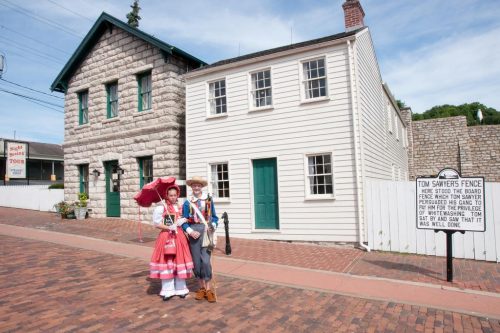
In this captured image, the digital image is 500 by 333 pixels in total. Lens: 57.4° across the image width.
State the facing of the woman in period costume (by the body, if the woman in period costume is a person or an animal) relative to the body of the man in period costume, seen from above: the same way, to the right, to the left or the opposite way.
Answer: the same way

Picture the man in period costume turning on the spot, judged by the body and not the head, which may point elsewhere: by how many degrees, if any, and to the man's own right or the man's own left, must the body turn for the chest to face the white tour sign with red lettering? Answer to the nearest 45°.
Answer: approximately 135° to the man's own right

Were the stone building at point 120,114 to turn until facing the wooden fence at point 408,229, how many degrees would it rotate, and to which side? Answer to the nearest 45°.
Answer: approximately 90° to its left

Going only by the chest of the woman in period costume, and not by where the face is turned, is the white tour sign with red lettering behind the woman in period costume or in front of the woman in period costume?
behind

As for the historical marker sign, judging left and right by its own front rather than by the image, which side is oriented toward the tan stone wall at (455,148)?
back

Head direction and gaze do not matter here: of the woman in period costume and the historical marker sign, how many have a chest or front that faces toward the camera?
2

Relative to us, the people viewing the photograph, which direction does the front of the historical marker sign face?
facing the viewer

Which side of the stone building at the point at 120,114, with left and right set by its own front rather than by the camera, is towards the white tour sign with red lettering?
right

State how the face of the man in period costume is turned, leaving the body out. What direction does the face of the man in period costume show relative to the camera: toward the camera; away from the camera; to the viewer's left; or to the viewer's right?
toward the camera

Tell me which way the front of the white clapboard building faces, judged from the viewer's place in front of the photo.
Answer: facing the viewer and to the left of the viewer

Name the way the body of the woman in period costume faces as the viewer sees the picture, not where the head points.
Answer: toward the camera

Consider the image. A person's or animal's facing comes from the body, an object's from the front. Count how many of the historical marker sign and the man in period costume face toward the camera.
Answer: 2

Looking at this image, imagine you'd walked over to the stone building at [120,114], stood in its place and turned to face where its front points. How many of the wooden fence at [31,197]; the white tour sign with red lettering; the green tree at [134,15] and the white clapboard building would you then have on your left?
1

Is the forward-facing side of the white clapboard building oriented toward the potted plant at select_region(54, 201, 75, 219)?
no

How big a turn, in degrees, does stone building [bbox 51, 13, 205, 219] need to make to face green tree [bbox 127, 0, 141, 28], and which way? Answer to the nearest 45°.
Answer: approximately 135° to its right

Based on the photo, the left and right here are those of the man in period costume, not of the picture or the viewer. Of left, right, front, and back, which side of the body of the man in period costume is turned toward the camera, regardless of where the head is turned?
front
